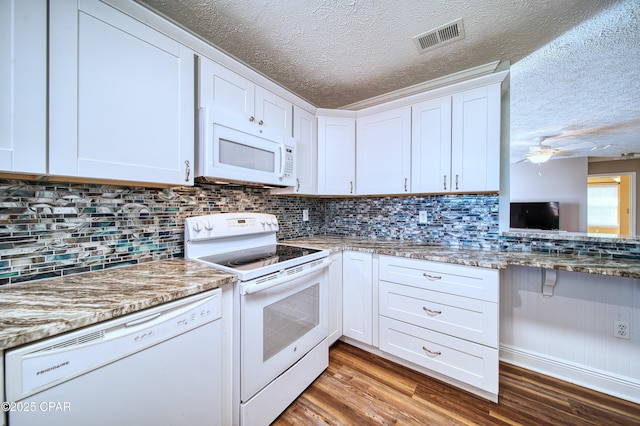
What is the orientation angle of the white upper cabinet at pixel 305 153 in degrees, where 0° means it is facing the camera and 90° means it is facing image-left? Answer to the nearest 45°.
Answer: approximately 315°

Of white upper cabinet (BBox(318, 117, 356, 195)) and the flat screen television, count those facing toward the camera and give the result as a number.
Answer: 2

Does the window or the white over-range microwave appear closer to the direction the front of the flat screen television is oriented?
the white over-range microwave

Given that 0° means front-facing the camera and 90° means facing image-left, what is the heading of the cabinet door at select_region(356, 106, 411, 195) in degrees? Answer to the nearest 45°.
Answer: approximately 45°

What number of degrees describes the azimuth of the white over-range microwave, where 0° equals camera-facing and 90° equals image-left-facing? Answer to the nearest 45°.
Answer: approximately 315°
